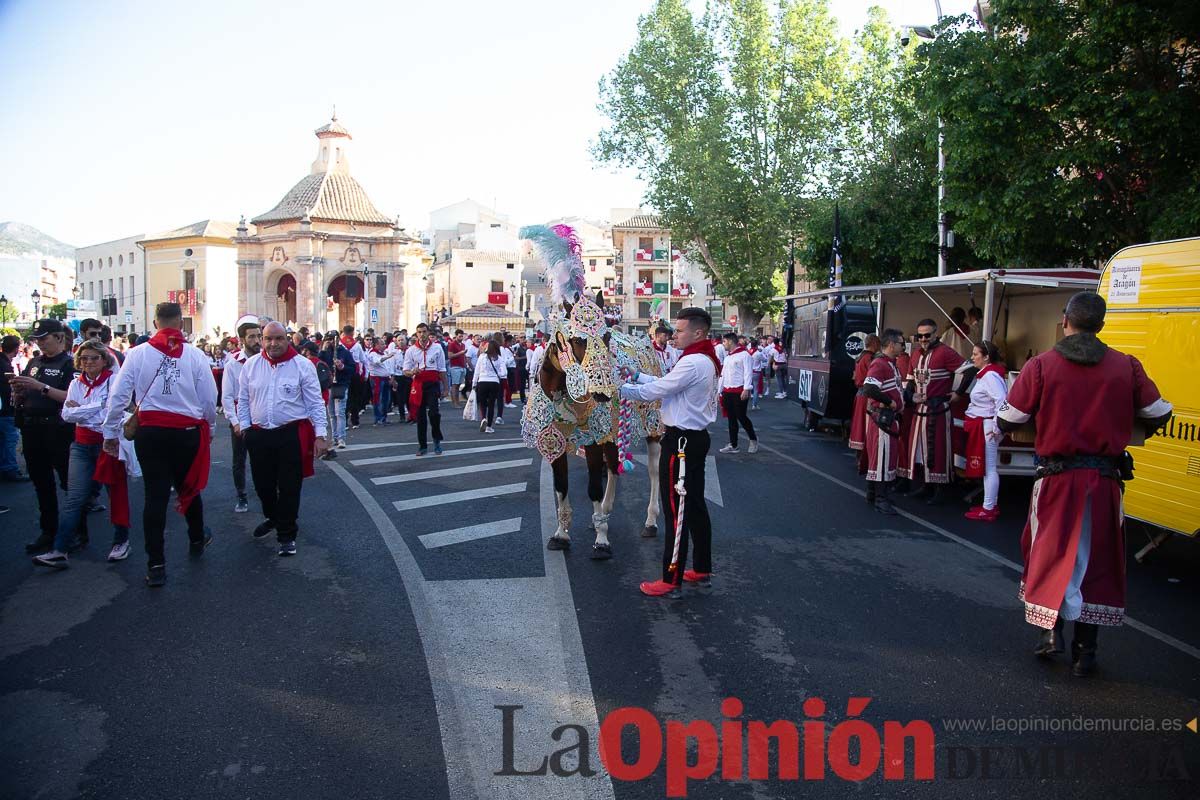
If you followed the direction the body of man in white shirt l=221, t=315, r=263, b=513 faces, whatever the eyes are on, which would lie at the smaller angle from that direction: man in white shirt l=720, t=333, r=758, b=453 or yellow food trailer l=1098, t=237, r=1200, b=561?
the yellow food trailer

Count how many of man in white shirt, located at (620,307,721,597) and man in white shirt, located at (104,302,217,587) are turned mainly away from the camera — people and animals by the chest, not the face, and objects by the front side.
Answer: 1

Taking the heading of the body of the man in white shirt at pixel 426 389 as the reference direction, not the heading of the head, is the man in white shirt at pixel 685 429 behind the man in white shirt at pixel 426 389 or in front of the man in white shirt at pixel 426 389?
in front

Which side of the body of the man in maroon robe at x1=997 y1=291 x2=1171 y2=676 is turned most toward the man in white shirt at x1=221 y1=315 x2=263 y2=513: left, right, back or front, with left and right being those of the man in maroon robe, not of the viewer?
left

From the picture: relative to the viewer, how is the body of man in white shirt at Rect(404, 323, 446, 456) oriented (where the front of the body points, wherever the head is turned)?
toward the camera

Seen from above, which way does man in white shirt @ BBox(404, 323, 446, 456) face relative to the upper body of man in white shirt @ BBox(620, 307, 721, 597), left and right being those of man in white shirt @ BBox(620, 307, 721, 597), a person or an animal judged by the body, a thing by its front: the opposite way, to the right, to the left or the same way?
to the left

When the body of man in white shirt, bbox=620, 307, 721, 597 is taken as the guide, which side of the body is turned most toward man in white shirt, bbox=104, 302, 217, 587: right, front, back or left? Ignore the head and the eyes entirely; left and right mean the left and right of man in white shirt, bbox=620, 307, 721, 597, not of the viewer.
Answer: front

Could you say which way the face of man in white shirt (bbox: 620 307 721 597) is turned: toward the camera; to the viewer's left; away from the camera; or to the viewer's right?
to the viewer's left

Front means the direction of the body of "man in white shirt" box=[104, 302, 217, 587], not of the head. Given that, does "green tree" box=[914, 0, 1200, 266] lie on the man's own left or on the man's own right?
on the man's own right

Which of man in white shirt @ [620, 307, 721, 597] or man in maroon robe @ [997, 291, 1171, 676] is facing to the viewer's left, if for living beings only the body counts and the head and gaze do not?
the man in white shirt

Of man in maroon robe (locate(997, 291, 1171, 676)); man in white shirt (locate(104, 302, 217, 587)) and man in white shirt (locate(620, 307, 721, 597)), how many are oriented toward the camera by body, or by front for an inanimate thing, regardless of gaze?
0

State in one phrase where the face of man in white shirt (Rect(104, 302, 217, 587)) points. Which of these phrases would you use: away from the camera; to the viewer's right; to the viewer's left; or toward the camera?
away from the camera

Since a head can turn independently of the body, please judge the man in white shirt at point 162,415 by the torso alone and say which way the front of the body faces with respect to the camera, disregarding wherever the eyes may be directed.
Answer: away from the camera

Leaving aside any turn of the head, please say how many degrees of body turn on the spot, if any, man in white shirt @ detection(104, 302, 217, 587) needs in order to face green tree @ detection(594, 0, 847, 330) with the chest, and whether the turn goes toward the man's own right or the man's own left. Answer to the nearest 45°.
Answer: approximately 45° to the man's own right

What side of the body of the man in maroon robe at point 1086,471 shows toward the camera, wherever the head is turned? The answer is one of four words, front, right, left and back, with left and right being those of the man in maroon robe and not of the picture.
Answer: back

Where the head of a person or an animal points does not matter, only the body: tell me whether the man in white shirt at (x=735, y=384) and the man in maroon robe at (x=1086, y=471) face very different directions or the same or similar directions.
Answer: very different directions

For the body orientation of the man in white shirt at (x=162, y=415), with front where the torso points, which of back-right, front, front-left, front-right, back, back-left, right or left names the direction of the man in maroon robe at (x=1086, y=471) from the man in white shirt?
back-right

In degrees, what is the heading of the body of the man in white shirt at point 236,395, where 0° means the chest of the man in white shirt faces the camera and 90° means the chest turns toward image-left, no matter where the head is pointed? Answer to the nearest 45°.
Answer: approximately 315°

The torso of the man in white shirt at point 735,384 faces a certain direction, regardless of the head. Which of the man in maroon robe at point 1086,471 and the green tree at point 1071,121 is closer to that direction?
the man in maroon robe

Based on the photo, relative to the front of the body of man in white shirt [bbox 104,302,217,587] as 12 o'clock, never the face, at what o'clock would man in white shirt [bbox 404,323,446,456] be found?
man in white shirt [bbox 404,323,446,456] is roughly at 1 o'clock from man in white shirt [bbox 104,302,217,587].
